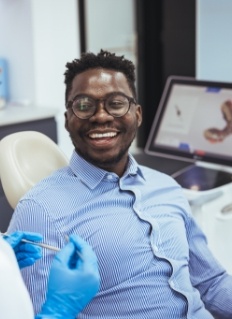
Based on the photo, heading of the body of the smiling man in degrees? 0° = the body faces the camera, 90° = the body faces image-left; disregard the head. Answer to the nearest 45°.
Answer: approximately 315°

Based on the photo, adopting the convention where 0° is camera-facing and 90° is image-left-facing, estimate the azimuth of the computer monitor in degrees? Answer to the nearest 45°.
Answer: approximately 45°

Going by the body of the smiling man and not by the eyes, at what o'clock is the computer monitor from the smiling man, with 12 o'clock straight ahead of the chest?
The computer monitor is roughly at 8 o'clock from the smiling man.
